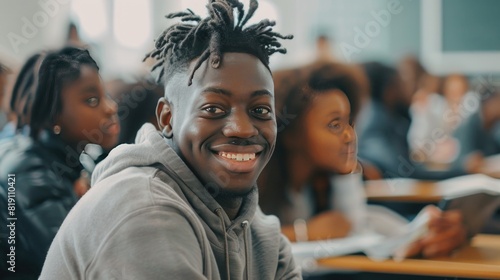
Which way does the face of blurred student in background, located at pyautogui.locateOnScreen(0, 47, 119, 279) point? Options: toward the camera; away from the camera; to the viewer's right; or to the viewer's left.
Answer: to the viewer's right

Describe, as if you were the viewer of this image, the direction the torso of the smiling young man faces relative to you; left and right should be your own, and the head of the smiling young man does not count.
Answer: facing the viewer and to the right of the viewer

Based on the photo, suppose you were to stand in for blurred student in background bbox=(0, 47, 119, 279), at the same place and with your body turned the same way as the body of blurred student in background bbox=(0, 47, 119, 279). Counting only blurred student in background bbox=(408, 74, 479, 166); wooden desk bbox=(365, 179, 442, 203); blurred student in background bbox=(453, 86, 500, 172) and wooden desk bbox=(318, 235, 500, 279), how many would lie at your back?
0

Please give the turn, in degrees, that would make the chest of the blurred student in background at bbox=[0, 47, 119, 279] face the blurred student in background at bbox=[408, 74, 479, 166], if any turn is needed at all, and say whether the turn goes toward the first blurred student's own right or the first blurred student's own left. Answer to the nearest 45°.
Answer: approximately 45° to the first blurred student's own left

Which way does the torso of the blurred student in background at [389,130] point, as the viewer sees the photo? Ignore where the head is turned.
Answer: to the viewer's right

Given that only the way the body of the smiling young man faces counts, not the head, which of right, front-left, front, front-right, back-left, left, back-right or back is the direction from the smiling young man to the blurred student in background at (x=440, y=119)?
left

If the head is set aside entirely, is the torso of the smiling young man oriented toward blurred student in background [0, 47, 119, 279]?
no

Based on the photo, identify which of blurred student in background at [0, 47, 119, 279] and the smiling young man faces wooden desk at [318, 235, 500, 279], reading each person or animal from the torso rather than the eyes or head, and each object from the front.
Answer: the blurred student in background

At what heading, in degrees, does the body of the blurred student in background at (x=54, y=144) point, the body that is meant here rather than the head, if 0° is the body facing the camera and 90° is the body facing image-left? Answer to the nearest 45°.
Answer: approximately 270°

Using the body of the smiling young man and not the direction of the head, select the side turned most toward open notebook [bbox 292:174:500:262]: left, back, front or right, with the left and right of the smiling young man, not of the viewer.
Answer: left
